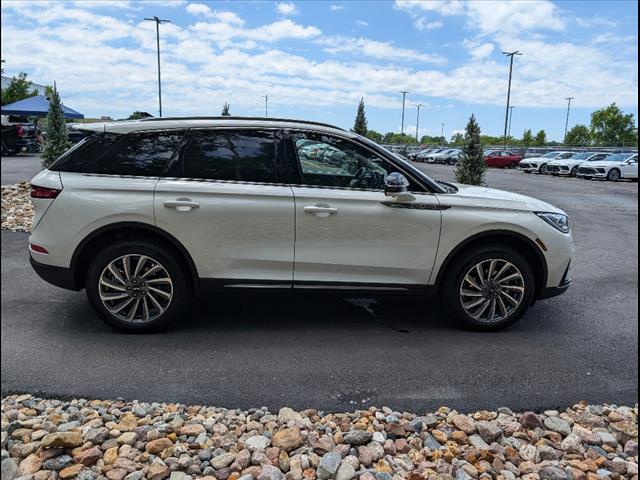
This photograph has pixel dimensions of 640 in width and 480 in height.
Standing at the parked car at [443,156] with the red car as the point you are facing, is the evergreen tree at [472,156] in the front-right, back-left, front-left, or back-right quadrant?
front-right

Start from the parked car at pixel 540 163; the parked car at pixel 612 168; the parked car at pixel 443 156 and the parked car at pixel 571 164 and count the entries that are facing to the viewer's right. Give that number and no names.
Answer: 0

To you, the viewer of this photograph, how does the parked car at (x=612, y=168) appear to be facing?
facing the viewer and to the left of the viewer

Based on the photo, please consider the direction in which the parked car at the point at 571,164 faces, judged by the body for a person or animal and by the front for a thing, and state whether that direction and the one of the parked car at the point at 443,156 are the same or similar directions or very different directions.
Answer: same or similar directions

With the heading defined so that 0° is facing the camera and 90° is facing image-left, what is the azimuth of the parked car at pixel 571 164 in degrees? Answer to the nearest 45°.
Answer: approximately 45°

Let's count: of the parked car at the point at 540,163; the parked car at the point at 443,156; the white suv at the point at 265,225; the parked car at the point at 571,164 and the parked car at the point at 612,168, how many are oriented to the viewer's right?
1

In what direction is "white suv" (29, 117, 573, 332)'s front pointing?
to the viewer's right

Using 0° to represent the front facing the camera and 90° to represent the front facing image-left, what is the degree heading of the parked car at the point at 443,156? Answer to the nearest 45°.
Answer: approximately 45°

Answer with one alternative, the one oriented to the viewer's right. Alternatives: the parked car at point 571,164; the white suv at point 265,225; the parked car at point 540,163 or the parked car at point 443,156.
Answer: the white suv

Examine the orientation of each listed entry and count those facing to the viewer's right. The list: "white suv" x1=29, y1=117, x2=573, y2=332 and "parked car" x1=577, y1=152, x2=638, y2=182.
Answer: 1

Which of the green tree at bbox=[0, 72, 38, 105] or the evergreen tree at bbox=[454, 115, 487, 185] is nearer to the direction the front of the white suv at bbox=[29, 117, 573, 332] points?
the evergreen tree
